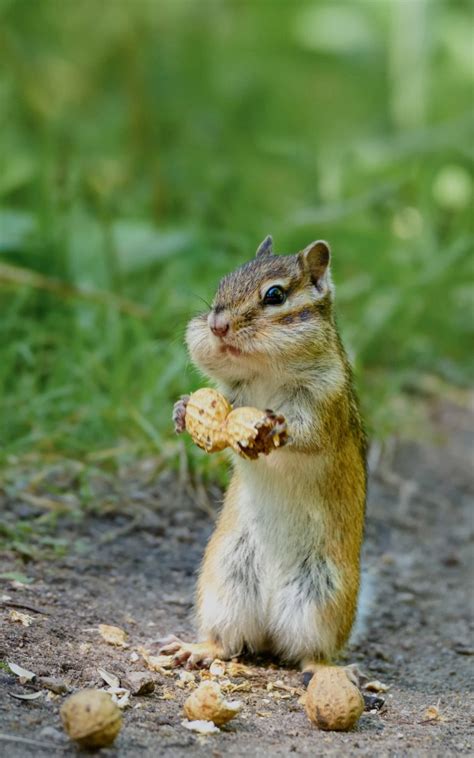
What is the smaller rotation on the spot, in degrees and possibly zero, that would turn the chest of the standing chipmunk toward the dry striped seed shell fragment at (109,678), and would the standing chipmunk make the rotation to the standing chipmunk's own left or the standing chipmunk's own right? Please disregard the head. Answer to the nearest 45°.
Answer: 0° — it already faces it

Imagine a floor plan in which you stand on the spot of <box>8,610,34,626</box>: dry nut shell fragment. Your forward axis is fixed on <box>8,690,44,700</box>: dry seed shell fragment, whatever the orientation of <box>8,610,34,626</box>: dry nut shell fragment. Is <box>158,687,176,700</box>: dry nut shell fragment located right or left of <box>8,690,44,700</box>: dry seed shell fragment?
left

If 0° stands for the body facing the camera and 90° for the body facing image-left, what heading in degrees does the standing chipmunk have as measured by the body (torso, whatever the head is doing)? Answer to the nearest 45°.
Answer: approximately 45°

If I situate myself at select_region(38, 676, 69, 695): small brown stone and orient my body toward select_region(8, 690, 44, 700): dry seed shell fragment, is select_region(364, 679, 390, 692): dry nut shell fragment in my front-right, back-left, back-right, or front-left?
back-left

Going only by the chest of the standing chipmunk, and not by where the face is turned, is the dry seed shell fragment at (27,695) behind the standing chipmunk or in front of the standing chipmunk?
in front
